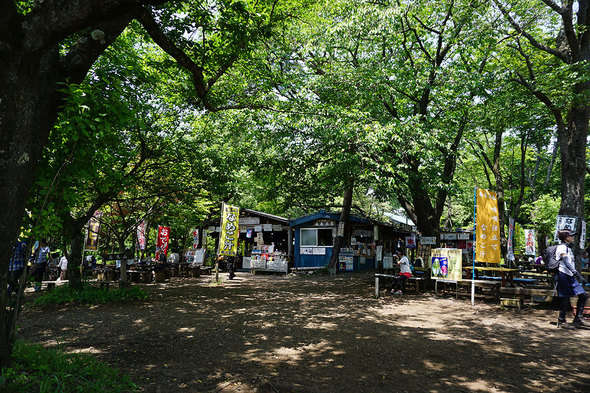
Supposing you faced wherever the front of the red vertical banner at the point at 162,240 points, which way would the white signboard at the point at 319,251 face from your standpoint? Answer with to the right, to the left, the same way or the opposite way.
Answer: the same way

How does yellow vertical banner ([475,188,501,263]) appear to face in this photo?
toward the camera

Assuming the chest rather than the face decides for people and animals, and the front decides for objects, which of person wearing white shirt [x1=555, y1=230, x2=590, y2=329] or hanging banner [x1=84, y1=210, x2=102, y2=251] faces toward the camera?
the hanging banner

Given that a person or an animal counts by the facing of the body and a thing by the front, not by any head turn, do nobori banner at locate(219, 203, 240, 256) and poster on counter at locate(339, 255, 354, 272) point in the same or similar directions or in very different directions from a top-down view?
same or similar directions

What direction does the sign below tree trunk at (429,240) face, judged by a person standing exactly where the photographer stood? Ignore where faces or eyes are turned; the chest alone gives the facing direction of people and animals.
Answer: facing the viewer

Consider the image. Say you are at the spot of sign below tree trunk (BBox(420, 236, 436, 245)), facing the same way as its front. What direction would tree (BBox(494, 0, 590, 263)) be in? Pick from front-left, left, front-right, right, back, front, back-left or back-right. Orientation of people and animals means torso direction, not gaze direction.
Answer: front-left

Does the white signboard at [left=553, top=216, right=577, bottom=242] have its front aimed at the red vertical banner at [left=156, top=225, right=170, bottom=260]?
no

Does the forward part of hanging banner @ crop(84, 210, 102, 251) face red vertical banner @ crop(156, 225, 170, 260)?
no

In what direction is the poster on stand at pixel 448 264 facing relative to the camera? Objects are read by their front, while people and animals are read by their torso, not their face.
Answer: toward the camera

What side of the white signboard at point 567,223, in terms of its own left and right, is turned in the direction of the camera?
front

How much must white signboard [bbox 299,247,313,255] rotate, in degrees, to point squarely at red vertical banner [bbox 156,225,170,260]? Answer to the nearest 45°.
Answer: approximately 90° to its right

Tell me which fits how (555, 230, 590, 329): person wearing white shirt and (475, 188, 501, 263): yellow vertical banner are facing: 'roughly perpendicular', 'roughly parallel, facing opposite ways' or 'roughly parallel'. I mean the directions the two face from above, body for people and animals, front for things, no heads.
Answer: roughly perpendicular

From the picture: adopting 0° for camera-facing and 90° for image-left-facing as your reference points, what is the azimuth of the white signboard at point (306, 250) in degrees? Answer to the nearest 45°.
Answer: approximately 0°

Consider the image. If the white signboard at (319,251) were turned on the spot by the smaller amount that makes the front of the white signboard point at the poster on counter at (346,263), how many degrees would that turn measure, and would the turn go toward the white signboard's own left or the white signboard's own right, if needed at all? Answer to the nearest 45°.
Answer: approximately 45° to the white signboard's own left

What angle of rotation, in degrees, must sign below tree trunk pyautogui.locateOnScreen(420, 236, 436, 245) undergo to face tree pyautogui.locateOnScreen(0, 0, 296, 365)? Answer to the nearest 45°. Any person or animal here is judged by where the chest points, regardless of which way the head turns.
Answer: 0° — it already faces it
